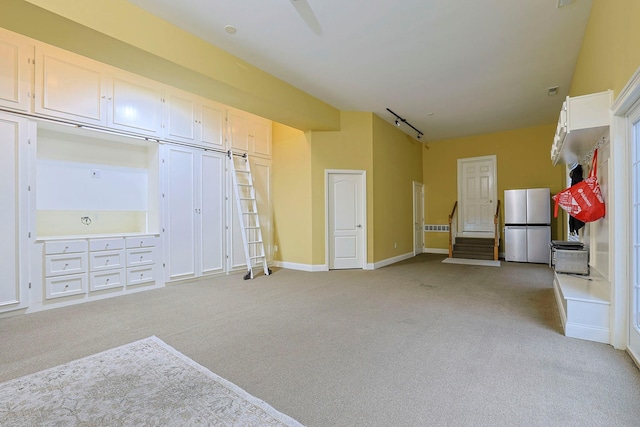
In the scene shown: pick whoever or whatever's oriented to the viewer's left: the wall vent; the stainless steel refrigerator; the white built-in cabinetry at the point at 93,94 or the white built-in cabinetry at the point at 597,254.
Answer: the white built-in cabinetry at the point at 597,254

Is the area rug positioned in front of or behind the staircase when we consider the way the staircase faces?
in front

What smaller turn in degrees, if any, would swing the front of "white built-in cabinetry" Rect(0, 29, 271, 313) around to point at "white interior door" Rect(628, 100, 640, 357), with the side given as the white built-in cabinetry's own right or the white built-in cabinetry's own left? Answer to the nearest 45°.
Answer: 0° — it already faces it

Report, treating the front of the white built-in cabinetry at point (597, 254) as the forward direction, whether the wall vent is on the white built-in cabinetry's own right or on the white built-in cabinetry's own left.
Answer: on the white built-in cabinetry's own right

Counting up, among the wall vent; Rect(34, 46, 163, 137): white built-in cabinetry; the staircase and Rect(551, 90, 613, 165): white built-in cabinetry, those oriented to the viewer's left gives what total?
1

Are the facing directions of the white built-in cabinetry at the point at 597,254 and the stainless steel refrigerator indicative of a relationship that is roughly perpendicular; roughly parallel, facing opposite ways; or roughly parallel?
roughly perpendicular

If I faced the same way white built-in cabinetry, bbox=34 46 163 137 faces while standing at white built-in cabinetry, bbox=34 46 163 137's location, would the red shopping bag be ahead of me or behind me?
ahead

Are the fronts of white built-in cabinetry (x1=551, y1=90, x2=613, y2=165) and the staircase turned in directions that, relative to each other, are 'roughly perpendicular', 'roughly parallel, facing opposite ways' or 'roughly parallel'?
roughly perpendicular

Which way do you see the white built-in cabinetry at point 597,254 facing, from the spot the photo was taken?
facing to the left of the viewer

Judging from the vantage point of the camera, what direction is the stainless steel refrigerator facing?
facing the viewer

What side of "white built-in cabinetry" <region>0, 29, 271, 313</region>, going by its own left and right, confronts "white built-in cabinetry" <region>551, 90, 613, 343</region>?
front

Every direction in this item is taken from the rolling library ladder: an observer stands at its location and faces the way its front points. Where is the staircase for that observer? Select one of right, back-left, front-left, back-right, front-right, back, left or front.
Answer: front-left

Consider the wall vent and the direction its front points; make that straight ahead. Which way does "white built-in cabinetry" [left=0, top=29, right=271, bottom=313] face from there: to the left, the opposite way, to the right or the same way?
to the left

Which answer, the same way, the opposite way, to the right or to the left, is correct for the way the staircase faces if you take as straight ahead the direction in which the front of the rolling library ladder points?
to the right

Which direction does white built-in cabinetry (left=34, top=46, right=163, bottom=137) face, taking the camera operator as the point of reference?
facing the viewer and to the right of the viewer

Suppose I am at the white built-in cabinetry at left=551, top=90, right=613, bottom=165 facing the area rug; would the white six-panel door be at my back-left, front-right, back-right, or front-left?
back-right

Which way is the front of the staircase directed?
toward the camera

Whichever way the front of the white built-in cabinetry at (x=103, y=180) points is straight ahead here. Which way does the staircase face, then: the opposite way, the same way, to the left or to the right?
to the right
